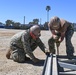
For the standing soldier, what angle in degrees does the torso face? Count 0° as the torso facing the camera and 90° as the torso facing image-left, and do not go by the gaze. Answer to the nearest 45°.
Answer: approximately 45°
